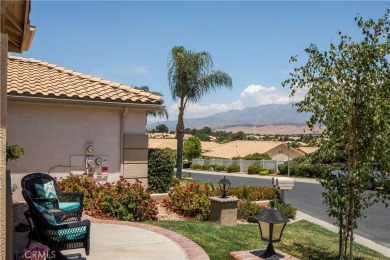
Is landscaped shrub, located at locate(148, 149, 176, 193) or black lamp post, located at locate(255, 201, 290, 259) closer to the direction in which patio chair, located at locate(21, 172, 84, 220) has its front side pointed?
the black lamp post

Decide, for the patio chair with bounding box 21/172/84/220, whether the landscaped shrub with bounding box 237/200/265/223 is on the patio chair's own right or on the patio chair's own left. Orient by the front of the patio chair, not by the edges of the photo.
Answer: on the patio chair's own left

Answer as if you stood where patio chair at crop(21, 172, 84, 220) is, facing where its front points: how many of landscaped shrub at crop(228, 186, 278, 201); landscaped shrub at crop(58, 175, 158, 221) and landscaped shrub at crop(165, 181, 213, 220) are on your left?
3

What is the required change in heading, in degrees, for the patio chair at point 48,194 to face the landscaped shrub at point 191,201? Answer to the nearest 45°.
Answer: approximately 90° to its left

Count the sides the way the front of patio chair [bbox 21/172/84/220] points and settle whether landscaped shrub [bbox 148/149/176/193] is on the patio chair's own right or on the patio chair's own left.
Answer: on the patio chair's own left

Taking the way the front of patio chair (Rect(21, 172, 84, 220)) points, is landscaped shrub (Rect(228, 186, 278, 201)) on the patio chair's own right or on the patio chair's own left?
on the patio chair's own left

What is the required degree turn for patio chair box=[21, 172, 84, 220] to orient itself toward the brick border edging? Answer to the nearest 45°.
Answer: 0° — it already faces it

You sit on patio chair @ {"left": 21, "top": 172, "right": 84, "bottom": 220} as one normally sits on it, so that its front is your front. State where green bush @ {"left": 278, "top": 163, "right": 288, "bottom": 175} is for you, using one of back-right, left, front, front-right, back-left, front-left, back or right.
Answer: left

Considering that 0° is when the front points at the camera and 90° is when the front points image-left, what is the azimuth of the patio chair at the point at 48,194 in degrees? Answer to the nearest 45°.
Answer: approximately 315°

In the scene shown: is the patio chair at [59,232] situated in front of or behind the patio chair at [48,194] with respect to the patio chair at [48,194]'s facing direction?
in front

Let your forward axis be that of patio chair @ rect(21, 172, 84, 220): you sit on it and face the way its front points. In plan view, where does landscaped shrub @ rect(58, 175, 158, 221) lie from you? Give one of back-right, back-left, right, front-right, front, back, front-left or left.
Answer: left
